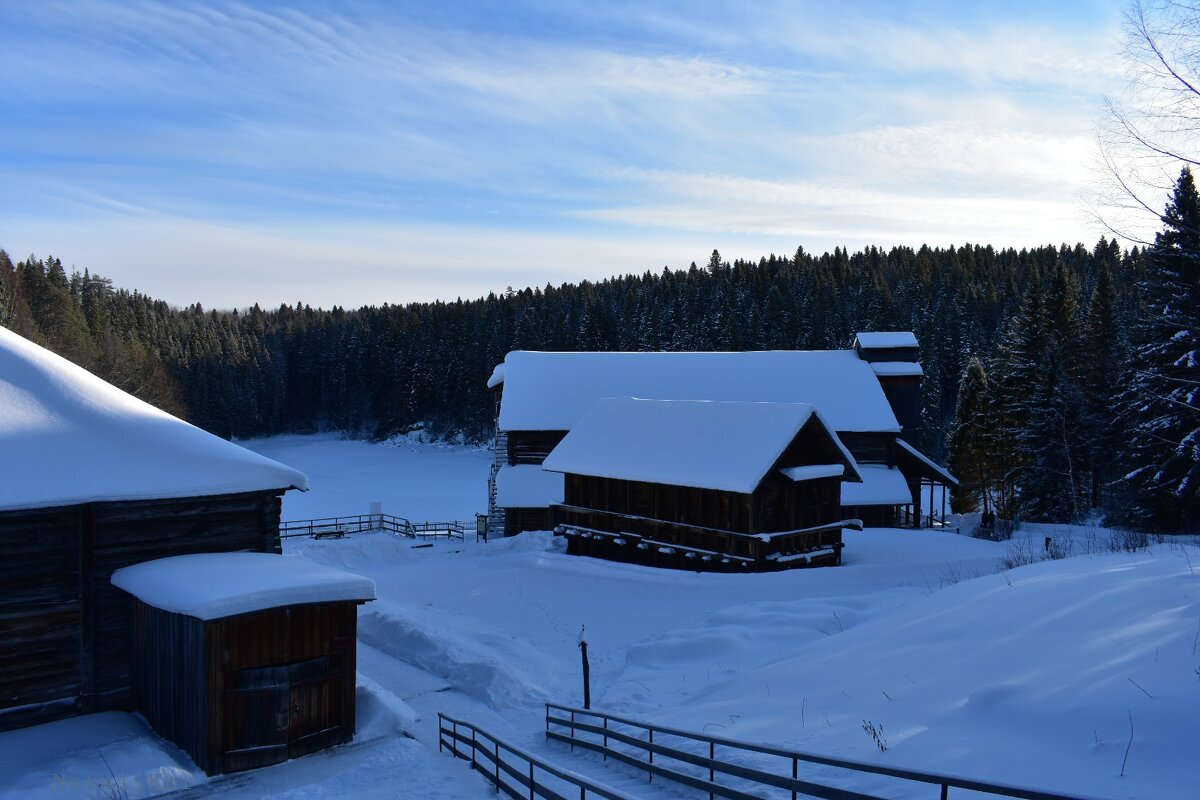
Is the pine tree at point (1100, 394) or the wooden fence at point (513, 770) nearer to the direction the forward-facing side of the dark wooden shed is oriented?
the wooden fence

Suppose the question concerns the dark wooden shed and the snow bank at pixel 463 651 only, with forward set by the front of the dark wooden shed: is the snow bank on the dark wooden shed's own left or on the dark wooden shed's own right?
on the dark wooden shed's own left

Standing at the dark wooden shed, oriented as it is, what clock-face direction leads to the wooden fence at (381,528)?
The wooden fence is roughly at 8 o'clock from the dark wooden shed.

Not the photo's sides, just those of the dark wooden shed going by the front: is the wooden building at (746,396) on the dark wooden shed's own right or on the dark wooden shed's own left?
on the dark wooden shed's own left

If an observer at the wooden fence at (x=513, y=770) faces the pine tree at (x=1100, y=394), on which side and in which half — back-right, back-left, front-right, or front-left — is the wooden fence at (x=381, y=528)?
front-left

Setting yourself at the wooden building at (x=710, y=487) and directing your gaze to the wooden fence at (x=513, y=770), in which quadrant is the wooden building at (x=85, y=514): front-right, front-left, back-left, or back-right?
front-right

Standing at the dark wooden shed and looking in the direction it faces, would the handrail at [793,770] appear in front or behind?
in front

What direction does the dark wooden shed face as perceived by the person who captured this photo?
facing the viewer and to the right of the viewer

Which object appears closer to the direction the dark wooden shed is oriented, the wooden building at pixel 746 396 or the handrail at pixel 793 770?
the handrail

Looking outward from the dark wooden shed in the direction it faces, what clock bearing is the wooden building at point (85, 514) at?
The wooden building is roughly at 6 o'clock from the dark wooden shed.
